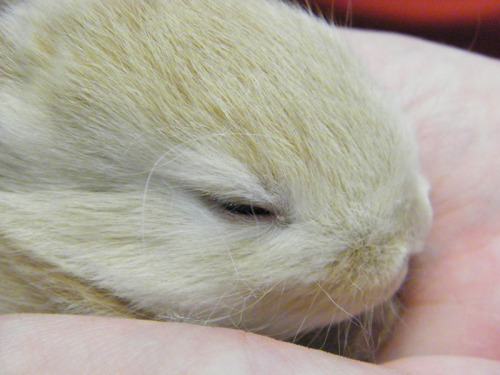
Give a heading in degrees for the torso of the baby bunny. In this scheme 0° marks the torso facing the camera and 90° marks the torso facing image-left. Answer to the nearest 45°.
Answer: approximately 270°
